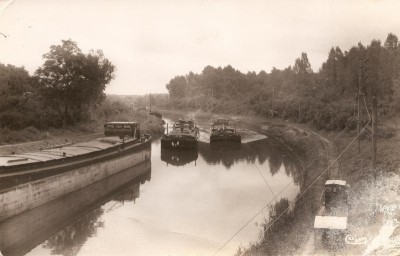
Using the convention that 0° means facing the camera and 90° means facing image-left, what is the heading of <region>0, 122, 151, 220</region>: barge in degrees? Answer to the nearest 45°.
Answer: approximately 45°

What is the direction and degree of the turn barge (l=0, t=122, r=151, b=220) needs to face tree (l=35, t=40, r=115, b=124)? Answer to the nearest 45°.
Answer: approximately 135° to its right
